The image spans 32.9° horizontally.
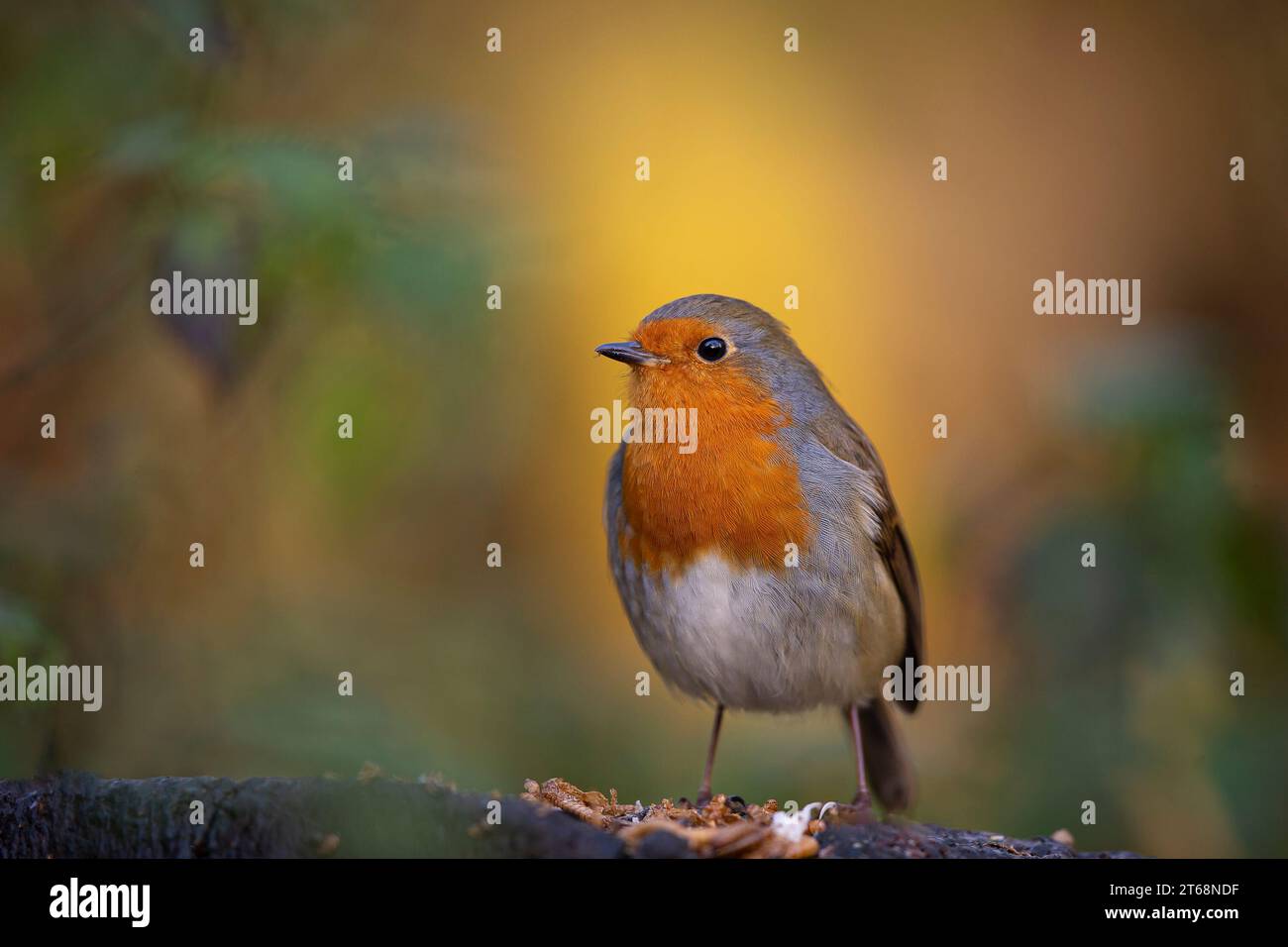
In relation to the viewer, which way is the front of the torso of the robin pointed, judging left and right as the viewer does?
facing the viewer and to the left of the viewer
